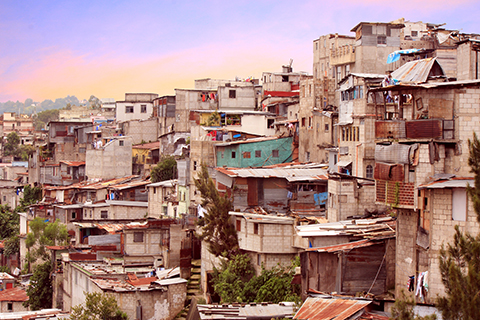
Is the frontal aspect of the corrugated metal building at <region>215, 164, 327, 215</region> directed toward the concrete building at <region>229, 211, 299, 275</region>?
yes

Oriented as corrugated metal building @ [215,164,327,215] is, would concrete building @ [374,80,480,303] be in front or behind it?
in front

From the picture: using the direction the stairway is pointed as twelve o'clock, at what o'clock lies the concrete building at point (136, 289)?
The concrete building is roughly at 2 o'clock from the stairway.

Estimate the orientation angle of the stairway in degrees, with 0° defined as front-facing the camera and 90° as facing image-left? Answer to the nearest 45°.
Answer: approximately 0°

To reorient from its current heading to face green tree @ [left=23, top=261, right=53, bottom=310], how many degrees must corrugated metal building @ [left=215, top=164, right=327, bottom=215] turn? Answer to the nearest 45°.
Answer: approximately 90° to its right

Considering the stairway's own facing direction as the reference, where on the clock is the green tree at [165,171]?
The green tree is roughly at 6 o'clock from the stairway.

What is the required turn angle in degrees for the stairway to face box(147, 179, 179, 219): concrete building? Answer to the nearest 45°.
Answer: approximately 180°

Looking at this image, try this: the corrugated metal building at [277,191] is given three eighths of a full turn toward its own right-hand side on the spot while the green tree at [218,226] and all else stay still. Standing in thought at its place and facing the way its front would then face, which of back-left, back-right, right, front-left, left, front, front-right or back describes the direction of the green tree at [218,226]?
left

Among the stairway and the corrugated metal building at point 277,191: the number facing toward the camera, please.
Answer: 2

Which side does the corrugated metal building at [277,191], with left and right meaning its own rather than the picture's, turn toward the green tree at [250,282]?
front

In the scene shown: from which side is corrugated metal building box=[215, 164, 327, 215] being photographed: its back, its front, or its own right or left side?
front

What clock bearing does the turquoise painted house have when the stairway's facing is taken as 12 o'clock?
The turquoise painted house is roughly at 7 o'clock from the stairway.

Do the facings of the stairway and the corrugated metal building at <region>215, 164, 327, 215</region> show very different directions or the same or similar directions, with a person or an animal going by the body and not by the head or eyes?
same or similar directions

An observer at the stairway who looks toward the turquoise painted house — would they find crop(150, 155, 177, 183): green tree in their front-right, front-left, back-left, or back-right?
front-left
